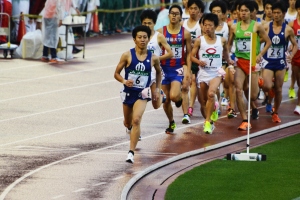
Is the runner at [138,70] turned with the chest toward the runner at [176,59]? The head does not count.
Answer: no

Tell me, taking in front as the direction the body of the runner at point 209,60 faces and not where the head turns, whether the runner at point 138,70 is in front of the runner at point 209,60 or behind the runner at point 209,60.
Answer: in front

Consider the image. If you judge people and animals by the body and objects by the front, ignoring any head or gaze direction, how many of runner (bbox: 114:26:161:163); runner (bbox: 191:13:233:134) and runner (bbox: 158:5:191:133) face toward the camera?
3

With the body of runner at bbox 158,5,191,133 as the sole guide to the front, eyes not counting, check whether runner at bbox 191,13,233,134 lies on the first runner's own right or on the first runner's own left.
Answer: on the first runner's own left

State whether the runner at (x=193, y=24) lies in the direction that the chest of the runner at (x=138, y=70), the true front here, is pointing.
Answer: no

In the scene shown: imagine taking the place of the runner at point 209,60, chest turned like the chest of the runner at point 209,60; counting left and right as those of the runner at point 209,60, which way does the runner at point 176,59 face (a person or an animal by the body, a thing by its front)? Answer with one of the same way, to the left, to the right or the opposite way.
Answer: the same way

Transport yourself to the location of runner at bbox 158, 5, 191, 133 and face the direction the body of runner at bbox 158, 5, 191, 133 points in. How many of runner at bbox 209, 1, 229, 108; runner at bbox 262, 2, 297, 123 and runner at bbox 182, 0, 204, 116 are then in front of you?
0

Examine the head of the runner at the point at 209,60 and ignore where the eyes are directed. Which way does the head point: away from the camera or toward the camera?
toward the camera

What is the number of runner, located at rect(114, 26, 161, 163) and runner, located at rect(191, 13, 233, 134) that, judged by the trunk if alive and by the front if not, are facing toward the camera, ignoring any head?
2

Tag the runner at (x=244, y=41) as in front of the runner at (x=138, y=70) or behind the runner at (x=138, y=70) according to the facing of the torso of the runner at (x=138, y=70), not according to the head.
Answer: behind

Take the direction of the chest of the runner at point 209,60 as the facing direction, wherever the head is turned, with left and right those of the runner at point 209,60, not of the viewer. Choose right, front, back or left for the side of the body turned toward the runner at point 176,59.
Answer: right

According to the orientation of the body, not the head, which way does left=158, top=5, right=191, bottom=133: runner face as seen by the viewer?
toward the camera

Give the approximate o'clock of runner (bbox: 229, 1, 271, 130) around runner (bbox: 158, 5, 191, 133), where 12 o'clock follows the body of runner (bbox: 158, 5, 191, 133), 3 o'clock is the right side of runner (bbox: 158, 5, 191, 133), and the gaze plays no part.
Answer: runner (bbox: 229, 1, 271, 130) is roughly at 8 o'clock from runner (bbox: 158, 5, 191, 133).

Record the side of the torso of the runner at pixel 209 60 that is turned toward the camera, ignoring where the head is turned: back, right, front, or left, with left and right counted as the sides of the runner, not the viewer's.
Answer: front

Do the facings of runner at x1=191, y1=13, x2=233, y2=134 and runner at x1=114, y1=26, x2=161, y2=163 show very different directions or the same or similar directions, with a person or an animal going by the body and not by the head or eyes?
same or similar directions

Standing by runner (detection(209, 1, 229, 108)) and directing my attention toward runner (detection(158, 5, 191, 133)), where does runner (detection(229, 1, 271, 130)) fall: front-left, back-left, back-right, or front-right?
front-left

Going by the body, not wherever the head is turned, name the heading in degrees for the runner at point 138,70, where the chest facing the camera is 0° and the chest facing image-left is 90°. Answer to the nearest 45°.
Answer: approximately 0°
